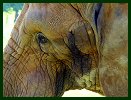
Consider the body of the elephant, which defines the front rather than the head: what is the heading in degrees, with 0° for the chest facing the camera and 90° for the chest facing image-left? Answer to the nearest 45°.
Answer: approximately 90°
